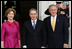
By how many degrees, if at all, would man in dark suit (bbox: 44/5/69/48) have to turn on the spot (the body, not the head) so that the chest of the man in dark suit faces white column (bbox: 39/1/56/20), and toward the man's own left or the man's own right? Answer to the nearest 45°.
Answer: approximately 180°

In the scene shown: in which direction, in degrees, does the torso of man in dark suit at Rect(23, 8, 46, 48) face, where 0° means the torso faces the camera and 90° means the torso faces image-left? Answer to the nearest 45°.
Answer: approximately 0°

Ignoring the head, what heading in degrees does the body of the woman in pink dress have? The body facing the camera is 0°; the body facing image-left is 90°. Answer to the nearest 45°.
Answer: approximately 0°

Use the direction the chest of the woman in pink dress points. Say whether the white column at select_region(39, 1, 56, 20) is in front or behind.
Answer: behind

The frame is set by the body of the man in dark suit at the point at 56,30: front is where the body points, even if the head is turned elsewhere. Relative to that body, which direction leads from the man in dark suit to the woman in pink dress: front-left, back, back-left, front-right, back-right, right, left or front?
right

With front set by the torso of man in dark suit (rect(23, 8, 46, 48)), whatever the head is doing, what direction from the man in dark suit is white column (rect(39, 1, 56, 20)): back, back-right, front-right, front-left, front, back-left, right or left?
back

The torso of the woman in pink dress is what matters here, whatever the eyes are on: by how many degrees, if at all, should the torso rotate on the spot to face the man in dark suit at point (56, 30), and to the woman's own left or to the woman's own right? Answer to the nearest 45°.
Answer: approximately 90° to the woman's own left

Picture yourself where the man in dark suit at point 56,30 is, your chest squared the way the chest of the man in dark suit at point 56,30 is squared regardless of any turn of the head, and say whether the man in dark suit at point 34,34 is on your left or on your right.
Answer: on your right

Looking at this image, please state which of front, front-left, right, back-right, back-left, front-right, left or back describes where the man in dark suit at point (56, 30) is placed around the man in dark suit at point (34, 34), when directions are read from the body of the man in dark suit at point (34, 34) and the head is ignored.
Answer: left

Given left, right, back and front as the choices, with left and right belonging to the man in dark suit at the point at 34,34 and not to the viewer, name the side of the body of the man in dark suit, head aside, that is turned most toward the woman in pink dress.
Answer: right

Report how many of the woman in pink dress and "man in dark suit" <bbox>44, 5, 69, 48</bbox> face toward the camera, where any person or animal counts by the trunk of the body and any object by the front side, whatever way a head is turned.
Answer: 2
